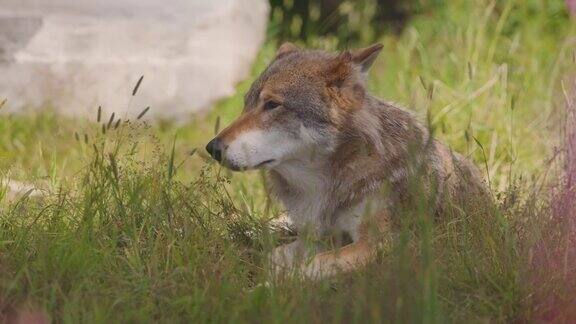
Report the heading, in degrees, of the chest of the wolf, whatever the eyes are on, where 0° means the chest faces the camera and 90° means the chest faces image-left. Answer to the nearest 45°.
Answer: approximately 45°
